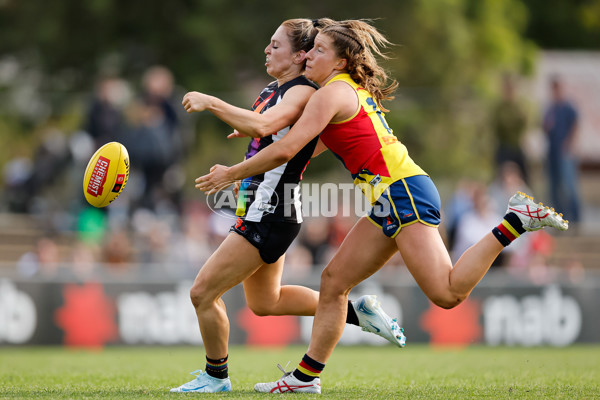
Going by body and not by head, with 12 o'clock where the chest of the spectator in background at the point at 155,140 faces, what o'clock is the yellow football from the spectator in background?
The yellow football is roughly at 12 o'clock from the spectator in background.

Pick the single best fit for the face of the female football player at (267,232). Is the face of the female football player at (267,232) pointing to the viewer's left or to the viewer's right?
to the viewer's left

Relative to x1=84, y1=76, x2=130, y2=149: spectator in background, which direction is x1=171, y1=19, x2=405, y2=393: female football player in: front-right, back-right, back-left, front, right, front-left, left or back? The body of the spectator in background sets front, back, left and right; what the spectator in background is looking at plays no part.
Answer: front

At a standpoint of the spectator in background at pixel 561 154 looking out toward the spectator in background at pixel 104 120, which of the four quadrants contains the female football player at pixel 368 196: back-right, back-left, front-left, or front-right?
front-left

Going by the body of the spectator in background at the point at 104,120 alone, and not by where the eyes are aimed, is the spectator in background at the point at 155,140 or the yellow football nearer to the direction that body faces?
the yellow football

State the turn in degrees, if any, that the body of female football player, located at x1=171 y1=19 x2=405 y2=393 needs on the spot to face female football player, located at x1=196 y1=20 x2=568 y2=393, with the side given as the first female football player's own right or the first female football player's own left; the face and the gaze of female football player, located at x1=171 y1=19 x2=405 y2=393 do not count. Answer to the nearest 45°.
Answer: approximately 180°

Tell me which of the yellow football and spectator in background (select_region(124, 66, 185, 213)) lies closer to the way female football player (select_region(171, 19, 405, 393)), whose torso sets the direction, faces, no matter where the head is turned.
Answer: the yellow football

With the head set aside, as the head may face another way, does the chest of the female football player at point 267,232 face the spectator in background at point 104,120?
no

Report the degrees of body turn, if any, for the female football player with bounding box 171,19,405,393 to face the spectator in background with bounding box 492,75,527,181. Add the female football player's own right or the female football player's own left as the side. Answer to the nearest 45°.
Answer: approximately 135° to the female football player's own right

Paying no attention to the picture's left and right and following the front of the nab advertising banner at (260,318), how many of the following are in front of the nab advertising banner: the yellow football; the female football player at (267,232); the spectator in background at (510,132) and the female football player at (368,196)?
3

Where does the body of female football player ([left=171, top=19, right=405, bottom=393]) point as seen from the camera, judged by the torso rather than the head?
to the viewer's left

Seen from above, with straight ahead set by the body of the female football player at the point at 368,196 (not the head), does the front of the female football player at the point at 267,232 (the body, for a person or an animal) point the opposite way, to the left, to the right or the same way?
the same way

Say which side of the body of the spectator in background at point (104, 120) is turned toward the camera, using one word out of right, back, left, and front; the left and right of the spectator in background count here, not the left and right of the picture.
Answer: front

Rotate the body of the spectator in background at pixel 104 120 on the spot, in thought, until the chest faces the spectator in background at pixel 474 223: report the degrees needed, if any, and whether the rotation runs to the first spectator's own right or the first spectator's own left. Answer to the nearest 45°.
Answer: approximately 90° to the first spectator's own left

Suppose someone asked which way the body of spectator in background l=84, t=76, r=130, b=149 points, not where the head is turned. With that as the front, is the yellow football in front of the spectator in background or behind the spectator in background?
in front

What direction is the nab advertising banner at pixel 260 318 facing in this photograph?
toward the camera

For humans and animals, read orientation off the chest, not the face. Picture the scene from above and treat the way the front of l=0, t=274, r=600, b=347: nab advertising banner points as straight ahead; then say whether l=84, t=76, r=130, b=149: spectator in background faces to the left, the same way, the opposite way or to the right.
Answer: the same way

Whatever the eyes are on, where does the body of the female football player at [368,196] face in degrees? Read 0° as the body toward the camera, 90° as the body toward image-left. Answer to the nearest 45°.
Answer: approximately 90°

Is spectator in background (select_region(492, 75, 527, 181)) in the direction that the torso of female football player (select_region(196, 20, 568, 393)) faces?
no

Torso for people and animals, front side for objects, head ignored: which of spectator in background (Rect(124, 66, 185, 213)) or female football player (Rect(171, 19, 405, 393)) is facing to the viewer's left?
the female football player

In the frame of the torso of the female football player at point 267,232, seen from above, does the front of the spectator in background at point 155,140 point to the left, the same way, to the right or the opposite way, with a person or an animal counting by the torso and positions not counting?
to the left

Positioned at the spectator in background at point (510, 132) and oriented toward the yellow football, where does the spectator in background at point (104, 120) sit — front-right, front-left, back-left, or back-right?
front-right

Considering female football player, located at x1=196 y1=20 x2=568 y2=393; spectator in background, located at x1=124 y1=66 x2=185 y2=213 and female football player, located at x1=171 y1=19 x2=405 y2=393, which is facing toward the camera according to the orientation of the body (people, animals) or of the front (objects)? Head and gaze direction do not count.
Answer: the spectator in background

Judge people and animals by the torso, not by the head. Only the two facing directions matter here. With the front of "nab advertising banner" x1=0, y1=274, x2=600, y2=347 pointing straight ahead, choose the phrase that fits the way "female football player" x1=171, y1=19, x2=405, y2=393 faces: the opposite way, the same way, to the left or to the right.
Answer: to the right
